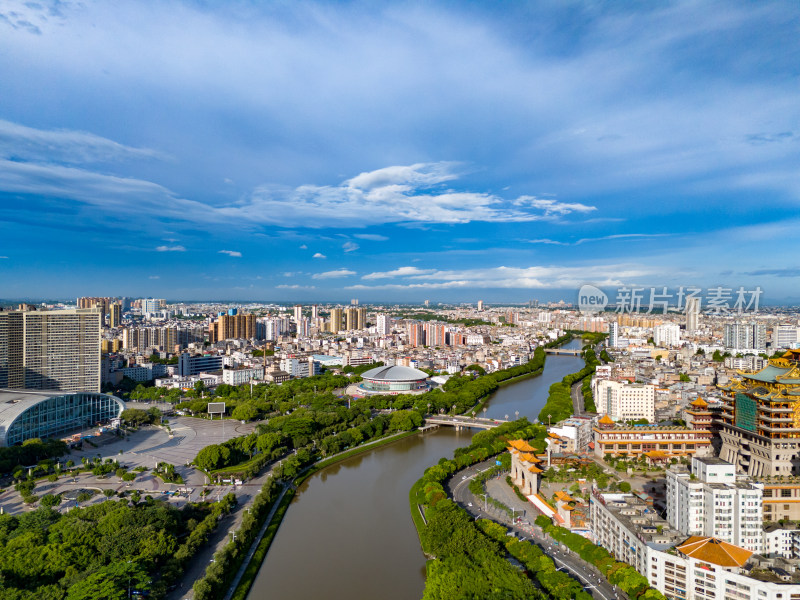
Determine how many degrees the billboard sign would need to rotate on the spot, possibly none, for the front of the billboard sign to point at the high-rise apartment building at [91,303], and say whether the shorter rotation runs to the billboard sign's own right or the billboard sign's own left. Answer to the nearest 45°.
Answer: approximately 180°

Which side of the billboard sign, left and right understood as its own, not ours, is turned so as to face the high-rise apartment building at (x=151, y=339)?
back

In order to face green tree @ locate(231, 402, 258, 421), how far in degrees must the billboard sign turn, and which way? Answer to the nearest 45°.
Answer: approximately 45° to its left

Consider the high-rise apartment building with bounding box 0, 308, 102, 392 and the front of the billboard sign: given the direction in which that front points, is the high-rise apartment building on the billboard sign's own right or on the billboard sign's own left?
on the billboard sign's own right

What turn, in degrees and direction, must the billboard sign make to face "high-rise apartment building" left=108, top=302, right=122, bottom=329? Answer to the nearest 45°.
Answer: approximately 180°

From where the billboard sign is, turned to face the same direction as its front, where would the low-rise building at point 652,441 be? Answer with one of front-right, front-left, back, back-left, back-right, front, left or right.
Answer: front-left

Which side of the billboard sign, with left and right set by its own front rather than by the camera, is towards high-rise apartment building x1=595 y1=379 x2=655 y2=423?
left

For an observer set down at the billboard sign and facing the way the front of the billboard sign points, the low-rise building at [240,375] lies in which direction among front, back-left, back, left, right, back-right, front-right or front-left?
back

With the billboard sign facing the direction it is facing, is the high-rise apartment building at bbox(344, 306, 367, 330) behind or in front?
behind

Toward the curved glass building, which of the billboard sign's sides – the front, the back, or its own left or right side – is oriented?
right

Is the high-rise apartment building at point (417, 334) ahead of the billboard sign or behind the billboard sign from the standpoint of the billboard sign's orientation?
behind

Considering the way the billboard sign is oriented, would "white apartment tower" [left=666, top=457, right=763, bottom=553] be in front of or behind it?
in front

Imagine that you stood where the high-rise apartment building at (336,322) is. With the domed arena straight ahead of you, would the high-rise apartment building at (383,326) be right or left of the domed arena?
left

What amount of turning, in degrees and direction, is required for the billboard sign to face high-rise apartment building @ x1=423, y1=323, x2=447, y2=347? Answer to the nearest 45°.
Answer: approximately 135° to its left

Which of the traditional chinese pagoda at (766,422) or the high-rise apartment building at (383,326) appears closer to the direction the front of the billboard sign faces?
the traditional chinese pagoda

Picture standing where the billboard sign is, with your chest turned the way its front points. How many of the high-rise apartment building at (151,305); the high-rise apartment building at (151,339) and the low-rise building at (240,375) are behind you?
3

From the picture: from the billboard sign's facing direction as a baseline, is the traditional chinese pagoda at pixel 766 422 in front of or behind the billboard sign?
in front

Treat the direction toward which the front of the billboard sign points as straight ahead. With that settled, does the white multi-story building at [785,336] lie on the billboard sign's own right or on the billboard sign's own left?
on the billboard sign's own left

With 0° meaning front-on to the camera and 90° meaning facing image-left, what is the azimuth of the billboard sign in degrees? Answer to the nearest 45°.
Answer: approximately 0°
